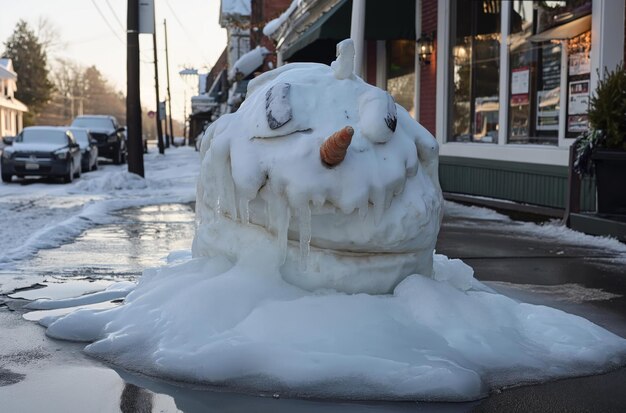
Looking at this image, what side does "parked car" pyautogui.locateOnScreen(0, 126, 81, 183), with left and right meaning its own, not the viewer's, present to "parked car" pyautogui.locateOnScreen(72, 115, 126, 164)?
back

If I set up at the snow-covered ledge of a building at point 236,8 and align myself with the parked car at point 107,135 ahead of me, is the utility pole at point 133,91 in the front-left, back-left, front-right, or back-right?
front-left

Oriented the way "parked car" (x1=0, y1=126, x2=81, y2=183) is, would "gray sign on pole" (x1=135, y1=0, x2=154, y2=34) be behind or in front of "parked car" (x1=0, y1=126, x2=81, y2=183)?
in front

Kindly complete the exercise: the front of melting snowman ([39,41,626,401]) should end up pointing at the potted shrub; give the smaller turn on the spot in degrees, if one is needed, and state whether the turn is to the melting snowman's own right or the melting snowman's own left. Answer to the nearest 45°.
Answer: approximately 135° to the melting snowman's own left

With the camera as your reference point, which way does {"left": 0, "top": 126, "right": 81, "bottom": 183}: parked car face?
facing the viewer

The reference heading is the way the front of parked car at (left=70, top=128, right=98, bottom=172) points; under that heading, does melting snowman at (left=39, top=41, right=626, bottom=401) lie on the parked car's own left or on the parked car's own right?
on the parked car's own left

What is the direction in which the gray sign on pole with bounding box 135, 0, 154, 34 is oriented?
toward the camera

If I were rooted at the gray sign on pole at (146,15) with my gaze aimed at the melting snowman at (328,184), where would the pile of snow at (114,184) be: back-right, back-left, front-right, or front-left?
front-right

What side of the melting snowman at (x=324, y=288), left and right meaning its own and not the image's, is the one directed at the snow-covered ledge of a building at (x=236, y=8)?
back

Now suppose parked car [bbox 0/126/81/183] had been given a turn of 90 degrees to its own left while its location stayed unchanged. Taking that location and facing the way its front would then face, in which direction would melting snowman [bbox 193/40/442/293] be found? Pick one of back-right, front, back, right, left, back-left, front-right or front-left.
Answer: right

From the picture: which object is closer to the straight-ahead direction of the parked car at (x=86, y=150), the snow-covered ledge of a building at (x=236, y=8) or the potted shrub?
the potted shrub

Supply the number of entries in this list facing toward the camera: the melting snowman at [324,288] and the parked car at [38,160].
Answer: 2

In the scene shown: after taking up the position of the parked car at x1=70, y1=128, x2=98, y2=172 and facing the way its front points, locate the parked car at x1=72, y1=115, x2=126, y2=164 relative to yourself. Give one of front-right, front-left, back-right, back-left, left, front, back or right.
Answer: back-right

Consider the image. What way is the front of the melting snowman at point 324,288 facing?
toward the camera

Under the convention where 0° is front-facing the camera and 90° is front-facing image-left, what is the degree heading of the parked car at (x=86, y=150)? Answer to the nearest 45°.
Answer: approximately 45°
